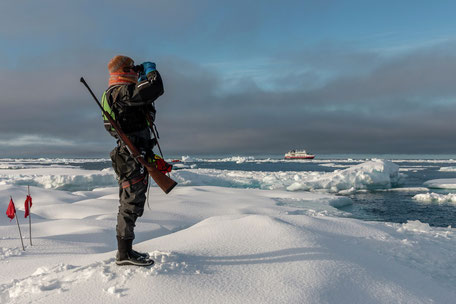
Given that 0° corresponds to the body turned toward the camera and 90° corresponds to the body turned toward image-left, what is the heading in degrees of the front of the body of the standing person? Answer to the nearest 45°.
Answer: approximately 270°

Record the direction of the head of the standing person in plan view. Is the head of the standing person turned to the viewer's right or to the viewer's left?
to the viewer's right

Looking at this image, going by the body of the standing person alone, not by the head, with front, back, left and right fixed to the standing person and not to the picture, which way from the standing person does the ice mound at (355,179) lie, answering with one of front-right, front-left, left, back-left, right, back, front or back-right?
front-left
